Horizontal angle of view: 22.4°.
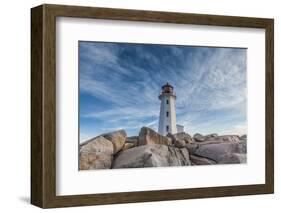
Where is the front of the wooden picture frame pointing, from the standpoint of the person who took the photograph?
facing the viewer and to the right of the viewer
